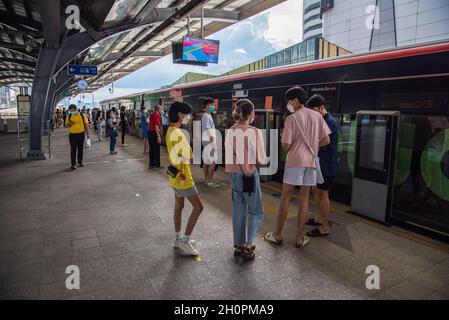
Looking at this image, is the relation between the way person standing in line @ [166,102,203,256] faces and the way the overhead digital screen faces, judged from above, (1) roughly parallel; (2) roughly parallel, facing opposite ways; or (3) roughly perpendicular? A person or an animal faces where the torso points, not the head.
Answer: roughly perpendicular

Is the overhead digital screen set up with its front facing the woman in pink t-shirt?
yes

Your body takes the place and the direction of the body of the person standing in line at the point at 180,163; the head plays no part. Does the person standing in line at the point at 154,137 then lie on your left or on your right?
on your left

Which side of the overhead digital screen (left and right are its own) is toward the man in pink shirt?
front

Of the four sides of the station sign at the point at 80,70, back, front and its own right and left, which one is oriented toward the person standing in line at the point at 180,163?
front
